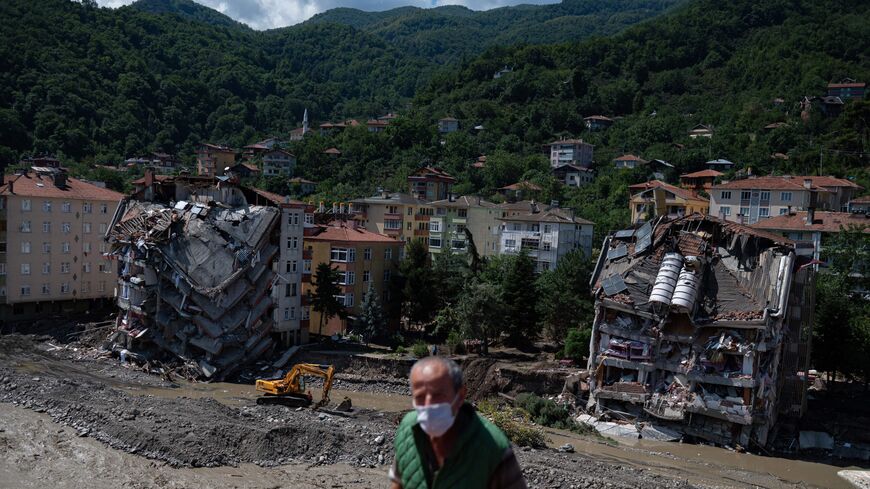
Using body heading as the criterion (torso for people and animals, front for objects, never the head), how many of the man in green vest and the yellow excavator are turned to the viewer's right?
1

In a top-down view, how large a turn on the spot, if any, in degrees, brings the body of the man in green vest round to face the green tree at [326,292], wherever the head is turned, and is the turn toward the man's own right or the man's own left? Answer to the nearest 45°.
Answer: approximately 135° to the man's own right

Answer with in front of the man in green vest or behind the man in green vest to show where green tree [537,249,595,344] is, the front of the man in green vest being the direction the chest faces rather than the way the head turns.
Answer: behind

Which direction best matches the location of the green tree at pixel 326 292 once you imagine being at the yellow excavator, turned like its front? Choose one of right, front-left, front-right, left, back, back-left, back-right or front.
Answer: left

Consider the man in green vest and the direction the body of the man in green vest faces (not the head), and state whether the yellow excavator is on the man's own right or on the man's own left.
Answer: on the man's own right

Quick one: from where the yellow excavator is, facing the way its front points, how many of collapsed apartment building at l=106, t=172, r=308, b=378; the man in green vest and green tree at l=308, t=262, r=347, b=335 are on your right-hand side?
1

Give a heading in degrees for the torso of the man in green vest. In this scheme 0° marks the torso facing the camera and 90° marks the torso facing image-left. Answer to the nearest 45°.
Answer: approximately 45°

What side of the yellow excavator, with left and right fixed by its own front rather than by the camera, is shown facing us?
right

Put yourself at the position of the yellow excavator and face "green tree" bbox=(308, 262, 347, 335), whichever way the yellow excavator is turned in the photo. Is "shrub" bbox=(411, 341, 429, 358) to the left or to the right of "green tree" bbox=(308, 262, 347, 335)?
right

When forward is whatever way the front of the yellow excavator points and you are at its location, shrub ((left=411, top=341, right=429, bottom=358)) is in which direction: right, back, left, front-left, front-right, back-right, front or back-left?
front-left
